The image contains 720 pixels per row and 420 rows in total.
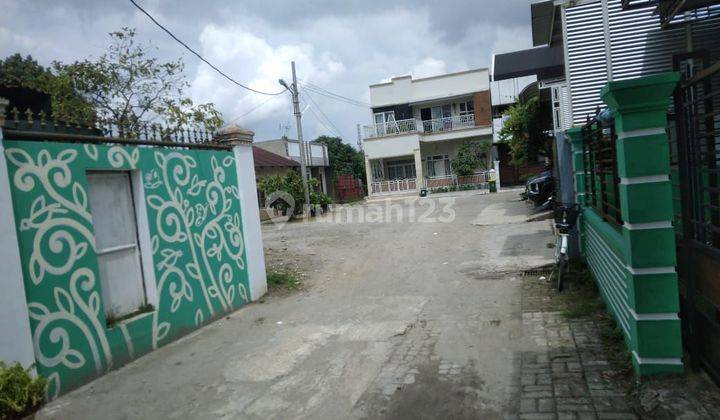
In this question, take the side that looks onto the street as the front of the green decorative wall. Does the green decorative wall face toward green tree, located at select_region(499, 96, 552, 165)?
no

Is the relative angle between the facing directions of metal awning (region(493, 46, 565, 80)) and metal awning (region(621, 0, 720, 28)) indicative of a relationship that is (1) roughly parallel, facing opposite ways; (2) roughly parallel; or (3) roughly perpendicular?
roughly parallel

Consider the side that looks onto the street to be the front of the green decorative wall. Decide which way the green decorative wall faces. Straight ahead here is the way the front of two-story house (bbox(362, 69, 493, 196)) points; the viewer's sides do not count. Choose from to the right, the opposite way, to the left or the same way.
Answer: to the left

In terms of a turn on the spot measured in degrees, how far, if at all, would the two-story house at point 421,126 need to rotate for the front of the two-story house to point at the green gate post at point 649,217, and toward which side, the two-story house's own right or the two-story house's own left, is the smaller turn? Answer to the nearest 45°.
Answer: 0° — it already faces it

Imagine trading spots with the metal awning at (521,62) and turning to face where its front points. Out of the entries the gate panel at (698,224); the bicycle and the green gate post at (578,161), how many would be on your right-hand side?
0

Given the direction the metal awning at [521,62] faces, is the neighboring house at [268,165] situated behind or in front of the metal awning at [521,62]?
in front

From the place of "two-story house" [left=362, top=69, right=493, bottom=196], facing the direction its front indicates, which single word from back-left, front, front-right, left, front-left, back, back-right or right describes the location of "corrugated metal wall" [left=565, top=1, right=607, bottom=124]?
front

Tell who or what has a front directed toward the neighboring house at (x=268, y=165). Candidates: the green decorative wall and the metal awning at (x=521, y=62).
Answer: the metal awning

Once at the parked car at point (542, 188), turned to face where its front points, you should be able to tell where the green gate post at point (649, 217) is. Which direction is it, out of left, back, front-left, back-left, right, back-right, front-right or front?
front-left

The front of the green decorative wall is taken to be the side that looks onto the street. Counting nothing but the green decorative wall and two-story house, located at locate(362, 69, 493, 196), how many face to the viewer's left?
0

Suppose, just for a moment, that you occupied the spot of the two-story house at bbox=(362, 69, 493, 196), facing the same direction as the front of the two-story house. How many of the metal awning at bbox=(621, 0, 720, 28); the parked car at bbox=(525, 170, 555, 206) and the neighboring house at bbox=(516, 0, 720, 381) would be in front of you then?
3

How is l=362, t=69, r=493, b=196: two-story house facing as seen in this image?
toward the camera

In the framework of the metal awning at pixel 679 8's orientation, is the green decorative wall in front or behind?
in front

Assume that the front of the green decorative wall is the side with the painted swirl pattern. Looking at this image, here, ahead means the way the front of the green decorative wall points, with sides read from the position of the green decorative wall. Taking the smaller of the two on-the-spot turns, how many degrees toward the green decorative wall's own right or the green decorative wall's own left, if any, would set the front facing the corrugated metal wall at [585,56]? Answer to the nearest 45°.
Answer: approximately 45° to the green decorative wall's own left
